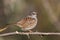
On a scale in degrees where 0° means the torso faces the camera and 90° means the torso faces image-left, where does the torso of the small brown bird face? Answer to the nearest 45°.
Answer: approximately 270°
